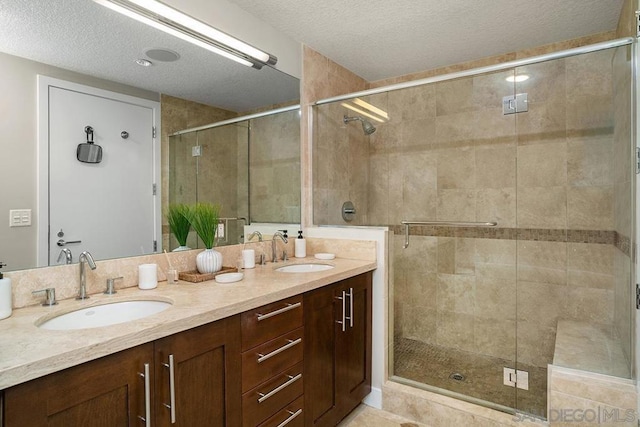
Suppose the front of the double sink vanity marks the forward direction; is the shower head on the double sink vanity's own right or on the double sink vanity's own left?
on the double sink vanity's own left

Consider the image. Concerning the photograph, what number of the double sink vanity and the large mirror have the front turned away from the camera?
0

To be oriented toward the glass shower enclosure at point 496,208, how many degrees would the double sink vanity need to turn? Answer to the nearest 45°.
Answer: approximately 45° to its left

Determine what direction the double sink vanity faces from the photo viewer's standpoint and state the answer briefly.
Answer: facing the viewer and to the right of the viewer

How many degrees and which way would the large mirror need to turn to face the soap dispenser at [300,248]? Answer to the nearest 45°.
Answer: approximately 90° to its left
